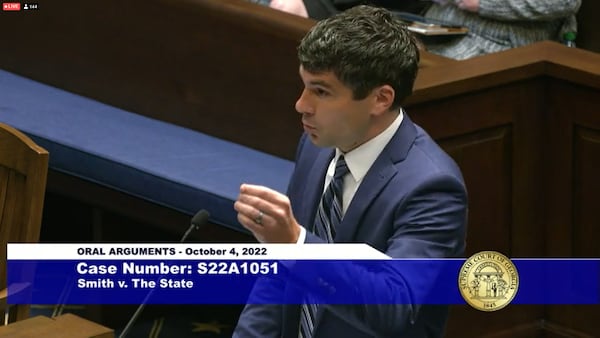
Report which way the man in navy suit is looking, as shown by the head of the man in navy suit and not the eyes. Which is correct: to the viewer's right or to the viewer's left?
to the viewer's left

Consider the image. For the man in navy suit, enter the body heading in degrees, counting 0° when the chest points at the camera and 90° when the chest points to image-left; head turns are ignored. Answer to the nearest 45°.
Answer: approximately 45°
